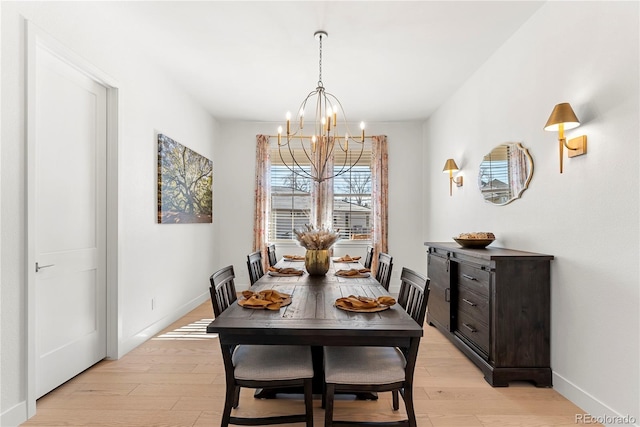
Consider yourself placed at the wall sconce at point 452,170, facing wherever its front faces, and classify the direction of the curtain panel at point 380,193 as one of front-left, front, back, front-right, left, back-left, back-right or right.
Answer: right

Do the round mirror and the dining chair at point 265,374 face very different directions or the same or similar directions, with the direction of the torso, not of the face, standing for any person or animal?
very different directions

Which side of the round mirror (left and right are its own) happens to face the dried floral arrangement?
front

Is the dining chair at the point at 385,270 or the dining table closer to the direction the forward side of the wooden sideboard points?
the dining table

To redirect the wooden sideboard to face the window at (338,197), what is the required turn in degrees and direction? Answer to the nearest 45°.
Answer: approximately 90° to its right

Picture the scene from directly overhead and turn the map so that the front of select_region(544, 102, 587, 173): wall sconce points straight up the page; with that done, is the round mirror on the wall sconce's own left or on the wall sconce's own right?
on the wall sconce's own right

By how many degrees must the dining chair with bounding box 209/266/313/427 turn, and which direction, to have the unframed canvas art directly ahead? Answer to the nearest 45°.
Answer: approximately 90° to its left

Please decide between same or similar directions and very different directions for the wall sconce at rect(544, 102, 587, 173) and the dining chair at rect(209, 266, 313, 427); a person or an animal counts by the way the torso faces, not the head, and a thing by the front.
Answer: very different directions
